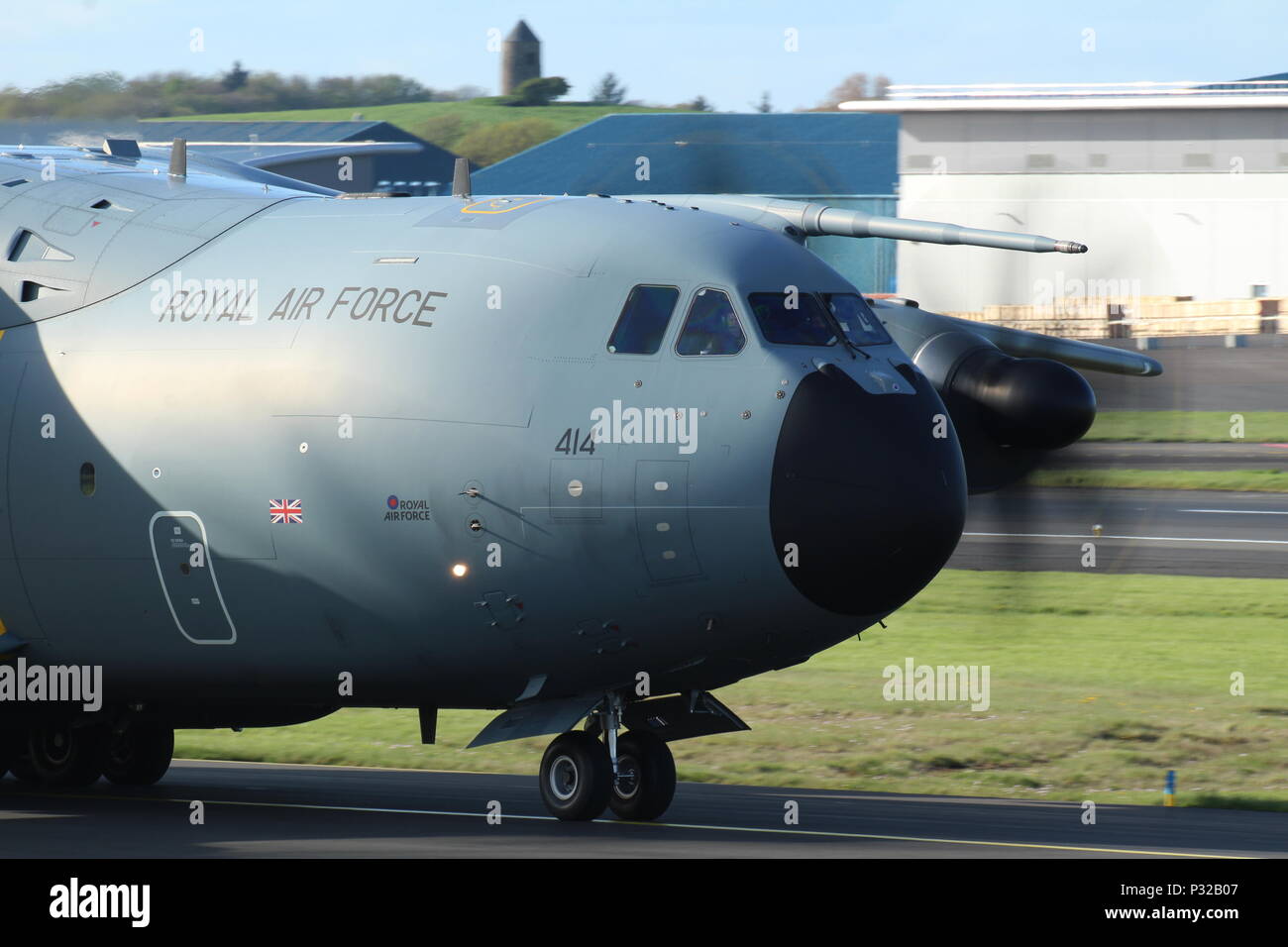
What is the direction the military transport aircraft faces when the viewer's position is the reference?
facing the viewer and to the right of the viewer
